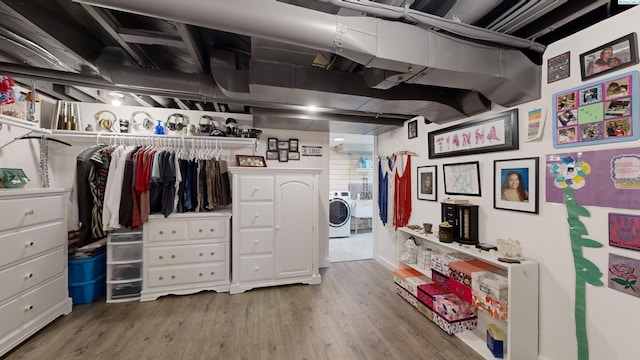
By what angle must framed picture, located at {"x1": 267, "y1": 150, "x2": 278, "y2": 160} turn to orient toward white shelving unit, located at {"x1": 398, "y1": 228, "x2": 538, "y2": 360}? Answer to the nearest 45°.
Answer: approximately 45° to its left

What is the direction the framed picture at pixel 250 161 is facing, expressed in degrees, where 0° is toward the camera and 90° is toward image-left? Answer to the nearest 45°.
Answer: approximately 0°

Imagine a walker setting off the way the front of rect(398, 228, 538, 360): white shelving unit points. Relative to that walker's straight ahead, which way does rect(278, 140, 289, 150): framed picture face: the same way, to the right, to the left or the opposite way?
to the left

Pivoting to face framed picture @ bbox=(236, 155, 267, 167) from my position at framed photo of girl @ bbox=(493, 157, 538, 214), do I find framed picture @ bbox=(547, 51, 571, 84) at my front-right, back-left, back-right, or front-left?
back-left

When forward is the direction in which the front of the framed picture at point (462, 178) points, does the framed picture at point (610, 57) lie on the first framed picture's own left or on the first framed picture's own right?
on the first framed picture's own left

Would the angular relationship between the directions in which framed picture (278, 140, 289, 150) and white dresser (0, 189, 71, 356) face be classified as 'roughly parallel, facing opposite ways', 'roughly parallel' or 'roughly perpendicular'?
roughly perpendicular

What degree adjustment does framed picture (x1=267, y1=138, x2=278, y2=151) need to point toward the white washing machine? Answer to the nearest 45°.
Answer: approximately 135° to its left

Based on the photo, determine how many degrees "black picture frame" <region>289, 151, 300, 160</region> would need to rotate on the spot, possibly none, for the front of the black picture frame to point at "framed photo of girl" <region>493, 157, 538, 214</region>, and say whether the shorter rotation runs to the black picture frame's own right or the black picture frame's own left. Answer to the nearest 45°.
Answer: approximately 45° to the black picture frame's own left

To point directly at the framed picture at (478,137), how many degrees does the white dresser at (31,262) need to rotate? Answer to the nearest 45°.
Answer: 0° — it already faces it
